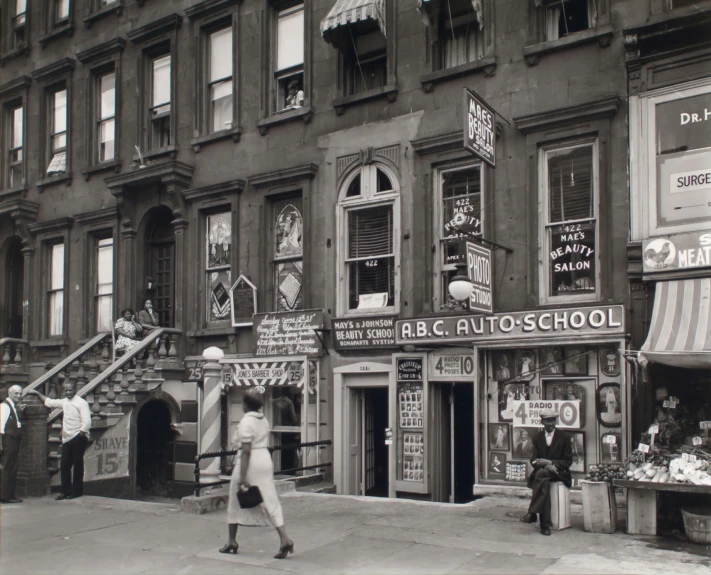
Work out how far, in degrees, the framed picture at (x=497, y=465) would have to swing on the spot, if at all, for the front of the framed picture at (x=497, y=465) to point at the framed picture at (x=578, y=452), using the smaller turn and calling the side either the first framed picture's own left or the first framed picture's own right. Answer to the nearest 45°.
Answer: approximately 45° to the first framed picture's own left

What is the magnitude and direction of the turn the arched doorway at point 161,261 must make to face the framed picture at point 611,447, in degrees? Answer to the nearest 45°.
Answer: approximately 90° to its left

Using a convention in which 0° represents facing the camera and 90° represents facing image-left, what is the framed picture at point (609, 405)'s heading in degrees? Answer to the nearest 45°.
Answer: approximately 0°

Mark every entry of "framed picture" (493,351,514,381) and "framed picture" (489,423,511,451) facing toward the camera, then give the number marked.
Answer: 2

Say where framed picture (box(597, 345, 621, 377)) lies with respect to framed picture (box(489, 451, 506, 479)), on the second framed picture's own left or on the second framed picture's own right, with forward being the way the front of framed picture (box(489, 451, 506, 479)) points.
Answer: on the second framed picture's own left

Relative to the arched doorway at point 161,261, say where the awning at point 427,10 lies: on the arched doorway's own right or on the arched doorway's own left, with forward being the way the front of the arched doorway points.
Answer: on the arched doorway's own left
